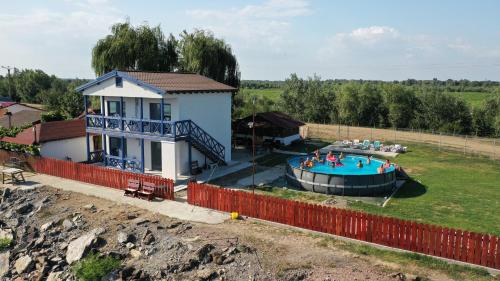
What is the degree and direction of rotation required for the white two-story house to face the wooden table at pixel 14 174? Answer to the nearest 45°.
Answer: approximately 45° to its right

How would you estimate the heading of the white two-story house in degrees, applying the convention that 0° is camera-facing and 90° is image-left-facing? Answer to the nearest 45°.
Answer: approximately 45°

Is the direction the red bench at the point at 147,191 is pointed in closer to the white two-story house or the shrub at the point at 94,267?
the shrub

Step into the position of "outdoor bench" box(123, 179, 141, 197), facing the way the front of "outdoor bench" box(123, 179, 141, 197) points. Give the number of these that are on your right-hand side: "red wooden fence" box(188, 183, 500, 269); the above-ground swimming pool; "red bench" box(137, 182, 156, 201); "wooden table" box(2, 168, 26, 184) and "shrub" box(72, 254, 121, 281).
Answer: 1

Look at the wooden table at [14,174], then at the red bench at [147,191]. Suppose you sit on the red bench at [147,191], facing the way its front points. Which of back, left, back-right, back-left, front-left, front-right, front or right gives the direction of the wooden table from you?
right

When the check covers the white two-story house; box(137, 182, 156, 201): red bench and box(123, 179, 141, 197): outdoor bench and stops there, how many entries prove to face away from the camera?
0

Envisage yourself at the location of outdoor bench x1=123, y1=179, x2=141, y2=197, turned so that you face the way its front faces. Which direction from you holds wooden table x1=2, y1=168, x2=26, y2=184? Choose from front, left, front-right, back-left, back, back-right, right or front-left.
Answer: right

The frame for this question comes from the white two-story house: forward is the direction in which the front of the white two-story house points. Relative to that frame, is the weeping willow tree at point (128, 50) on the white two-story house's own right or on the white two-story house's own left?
on the white two-story house's own right

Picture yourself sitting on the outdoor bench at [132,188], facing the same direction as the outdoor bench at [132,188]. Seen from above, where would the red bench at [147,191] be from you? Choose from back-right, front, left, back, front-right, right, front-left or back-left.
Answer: left

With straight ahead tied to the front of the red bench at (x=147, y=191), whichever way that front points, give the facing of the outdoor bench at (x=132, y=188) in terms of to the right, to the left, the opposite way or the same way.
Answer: the same way

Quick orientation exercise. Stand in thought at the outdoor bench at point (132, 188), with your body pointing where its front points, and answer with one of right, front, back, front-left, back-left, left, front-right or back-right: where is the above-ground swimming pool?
back-left

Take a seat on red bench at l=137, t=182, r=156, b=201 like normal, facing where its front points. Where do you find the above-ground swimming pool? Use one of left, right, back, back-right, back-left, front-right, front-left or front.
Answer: back-left

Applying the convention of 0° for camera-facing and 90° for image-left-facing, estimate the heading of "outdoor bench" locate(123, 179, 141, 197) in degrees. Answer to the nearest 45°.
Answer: approximately 45°

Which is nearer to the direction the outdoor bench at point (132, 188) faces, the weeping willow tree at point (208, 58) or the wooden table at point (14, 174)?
the wooden table

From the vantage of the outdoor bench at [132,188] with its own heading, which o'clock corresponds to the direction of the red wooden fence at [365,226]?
The red wooden fence is roughly at 9 o'clock from the outdoor bench.

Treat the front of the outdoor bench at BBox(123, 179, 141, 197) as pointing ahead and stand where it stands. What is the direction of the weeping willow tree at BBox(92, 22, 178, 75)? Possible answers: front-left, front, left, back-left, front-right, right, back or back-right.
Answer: back-right

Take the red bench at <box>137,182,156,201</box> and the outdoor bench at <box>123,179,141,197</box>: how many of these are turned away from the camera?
0

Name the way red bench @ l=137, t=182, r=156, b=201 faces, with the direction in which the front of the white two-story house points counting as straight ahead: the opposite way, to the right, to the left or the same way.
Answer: the same way
